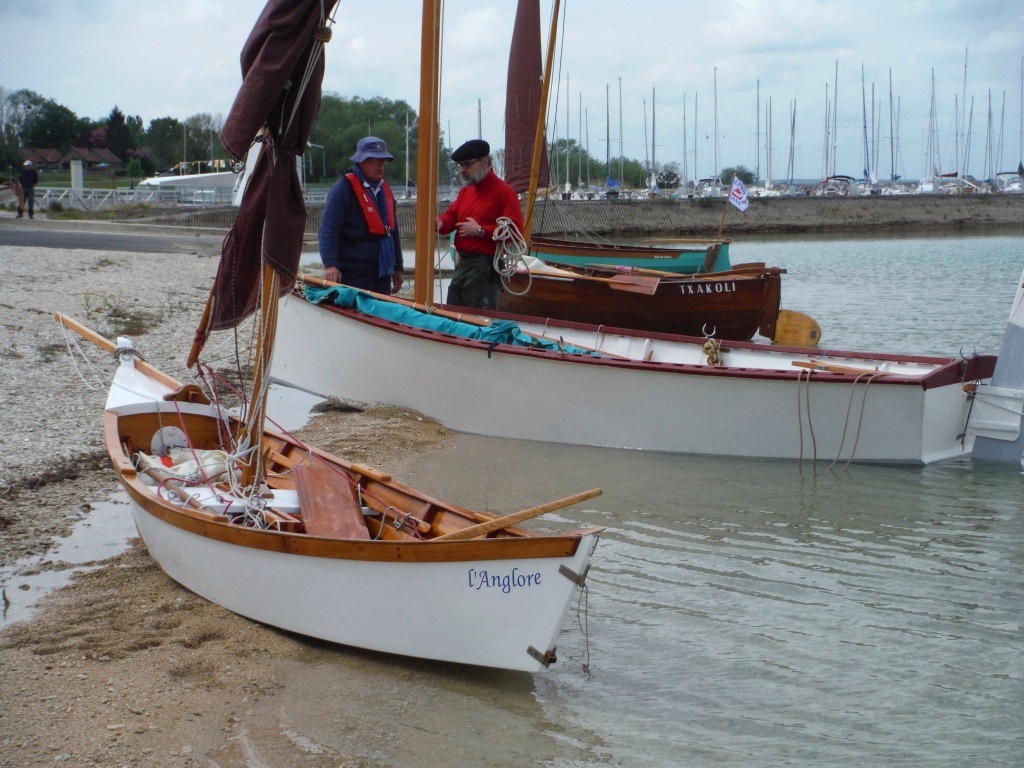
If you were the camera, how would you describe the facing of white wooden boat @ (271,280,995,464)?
facing away from the viewer and to the left of the viewer

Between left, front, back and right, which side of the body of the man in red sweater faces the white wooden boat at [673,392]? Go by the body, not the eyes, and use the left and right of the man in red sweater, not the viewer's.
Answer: left

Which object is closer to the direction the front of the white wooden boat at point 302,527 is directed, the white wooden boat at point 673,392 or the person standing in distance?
the person standing in distance

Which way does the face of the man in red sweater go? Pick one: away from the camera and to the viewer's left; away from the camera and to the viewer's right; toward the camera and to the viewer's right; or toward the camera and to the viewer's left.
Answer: toward the camera and to the viewer's left

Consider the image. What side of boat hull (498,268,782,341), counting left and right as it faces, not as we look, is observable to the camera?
left

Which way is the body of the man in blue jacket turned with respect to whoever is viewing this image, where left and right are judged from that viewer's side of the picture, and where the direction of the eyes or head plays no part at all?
facing the viewer and to the right of the viewer

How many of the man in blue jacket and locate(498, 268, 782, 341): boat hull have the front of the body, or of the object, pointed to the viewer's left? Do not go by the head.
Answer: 1

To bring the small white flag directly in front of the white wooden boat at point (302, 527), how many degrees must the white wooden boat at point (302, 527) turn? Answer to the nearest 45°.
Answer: approximately 90° to its right

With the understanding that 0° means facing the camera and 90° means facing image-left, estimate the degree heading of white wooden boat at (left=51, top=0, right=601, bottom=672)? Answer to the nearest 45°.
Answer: approximately 135°

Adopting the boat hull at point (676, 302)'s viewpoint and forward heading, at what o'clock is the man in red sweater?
The man in red sweater is roughly at 10 o'clock from the boat hull.

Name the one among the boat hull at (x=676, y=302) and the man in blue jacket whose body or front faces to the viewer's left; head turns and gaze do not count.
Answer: the boat hull

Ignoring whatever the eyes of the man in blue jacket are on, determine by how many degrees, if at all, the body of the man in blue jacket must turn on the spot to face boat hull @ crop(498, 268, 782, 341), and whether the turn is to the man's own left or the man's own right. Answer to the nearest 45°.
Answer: approximately 90° to the man's own left

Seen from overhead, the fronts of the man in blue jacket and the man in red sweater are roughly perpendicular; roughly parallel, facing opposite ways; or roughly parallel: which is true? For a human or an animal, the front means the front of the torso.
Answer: roughly perpendicular

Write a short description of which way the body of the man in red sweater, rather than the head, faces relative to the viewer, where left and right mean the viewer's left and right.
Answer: facing the viewer and to the left of the viewer
